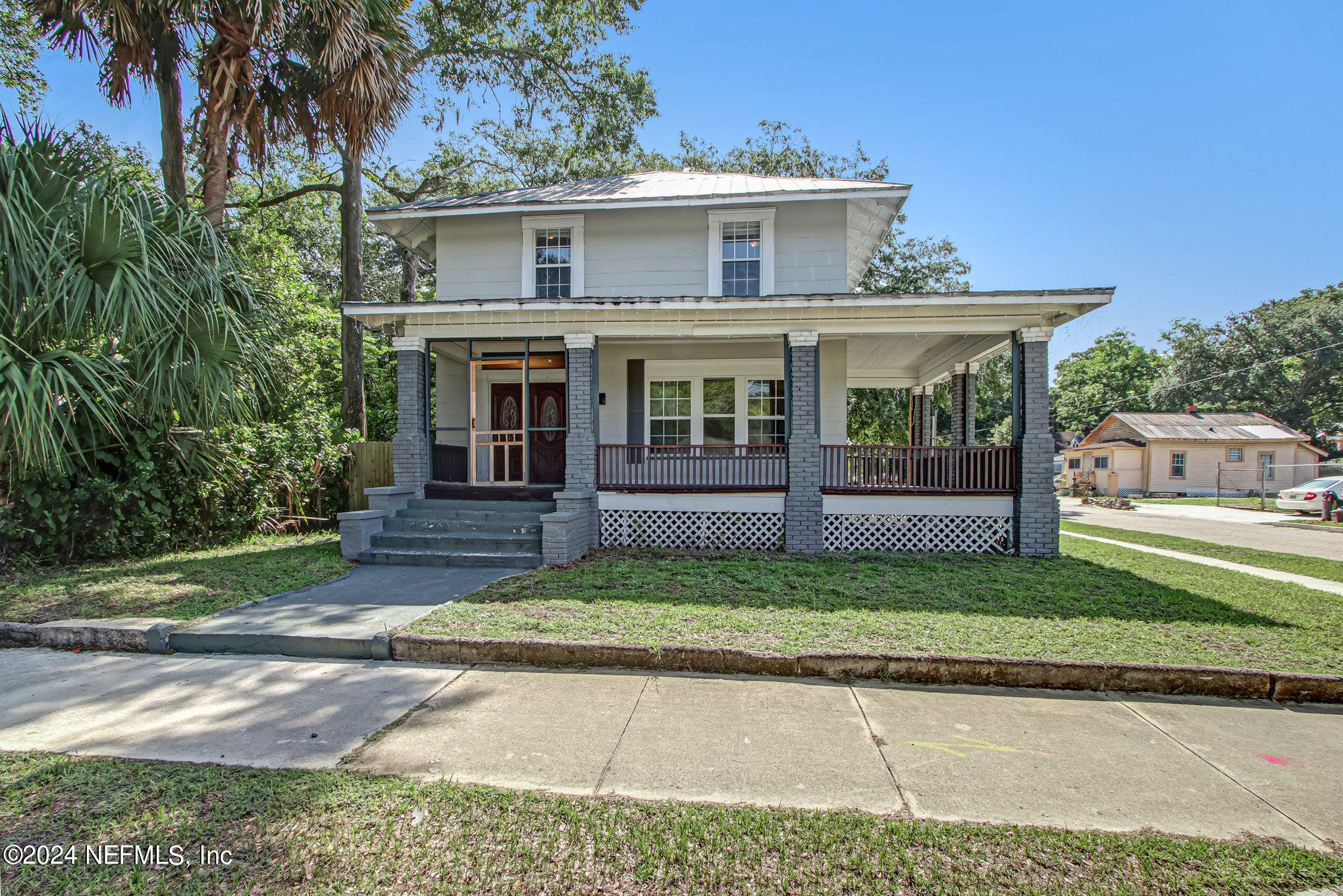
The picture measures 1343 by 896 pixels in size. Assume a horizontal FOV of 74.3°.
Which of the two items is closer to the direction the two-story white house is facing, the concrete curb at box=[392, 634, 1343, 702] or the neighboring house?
the concrete curb

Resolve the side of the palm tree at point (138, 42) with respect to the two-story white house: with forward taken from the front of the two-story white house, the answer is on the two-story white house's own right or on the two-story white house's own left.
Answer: on the two-story white house's own right

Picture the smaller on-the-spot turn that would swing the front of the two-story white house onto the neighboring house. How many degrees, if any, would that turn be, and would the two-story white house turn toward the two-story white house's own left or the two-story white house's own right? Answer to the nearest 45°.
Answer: approximately 135° to the two-story white house's own left

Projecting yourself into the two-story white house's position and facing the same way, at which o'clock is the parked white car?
The parked white car is roughly at 8 o'clock from the two-story white house.

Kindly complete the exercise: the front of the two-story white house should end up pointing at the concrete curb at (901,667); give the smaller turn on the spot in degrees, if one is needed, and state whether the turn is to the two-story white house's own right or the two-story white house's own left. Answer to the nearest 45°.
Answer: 0° — it already faces it

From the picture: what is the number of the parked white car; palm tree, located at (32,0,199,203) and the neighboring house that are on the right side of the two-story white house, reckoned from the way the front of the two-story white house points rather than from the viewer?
1

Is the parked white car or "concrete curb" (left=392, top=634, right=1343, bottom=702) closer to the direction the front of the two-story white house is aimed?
the concrete curb

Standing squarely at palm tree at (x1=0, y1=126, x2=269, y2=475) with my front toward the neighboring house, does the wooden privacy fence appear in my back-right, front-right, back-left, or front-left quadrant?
front-left

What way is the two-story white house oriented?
toward the camera

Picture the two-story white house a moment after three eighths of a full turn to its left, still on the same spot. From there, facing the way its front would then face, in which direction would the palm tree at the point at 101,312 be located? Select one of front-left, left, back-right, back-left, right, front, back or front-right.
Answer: back

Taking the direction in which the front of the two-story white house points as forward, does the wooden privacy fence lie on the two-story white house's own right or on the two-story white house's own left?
on the two-story white house's own right
